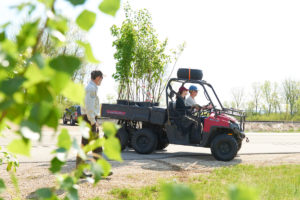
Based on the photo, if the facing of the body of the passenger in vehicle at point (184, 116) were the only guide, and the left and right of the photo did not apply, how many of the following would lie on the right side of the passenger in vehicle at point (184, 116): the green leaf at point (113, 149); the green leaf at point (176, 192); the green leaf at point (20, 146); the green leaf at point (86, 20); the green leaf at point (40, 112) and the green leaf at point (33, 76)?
6

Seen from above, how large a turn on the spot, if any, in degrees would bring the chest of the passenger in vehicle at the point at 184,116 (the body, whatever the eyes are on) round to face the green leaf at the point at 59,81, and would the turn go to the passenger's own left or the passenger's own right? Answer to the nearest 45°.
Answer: approximately 90° to the passenger's own right

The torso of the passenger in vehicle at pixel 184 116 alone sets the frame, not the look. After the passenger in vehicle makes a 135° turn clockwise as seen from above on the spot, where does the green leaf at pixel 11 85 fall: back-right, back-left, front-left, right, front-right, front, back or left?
front-left

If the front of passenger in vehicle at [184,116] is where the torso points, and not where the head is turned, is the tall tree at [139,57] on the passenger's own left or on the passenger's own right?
on the passenger's own left

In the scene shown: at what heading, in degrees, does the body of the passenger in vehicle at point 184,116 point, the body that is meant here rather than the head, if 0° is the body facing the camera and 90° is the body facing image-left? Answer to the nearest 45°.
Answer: approximately 270°

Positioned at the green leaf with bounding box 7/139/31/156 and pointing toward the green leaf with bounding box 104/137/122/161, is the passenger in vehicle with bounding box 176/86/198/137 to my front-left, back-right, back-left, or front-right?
front-left

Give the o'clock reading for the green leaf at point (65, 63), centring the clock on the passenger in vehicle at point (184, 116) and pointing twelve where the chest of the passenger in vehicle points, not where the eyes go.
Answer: The green leaf is roughly at 3 o'clock from the passenger in vehicle.

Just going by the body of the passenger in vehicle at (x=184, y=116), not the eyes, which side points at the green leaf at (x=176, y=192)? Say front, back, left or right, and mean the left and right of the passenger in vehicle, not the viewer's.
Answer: right

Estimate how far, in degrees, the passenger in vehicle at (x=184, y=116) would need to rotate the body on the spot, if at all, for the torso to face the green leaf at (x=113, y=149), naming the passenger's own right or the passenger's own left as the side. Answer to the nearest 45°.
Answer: approximately 90° to the passenger's own right

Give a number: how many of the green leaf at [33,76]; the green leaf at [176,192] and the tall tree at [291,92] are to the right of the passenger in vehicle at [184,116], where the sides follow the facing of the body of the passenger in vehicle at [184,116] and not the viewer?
2

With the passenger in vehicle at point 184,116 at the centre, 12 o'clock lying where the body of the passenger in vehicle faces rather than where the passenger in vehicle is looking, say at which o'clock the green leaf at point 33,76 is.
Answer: The green leaf is roughly at 3 o'clock from the passenger in vehicle.

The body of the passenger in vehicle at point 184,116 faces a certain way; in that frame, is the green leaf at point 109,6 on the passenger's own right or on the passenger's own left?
on the passenger's own right

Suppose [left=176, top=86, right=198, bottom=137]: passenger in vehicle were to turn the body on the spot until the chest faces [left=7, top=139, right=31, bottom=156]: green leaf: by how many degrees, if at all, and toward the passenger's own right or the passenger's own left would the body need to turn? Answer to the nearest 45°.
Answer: approximately 90° to the passenger's own right
